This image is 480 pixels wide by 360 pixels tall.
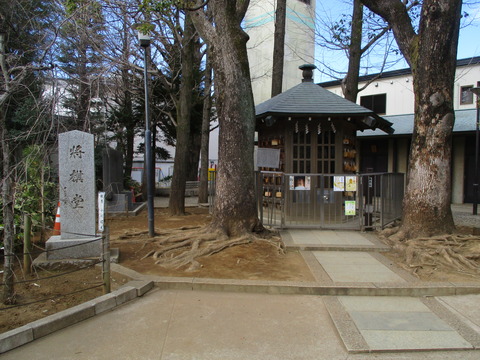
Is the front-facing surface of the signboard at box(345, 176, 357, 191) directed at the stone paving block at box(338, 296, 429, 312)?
yes

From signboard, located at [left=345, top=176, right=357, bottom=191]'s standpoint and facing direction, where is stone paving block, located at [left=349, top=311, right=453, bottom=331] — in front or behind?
in front

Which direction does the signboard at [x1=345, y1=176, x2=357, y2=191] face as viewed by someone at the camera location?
facing the viewer

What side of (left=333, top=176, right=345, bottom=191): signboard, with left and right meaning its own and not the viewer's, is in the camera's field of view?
front

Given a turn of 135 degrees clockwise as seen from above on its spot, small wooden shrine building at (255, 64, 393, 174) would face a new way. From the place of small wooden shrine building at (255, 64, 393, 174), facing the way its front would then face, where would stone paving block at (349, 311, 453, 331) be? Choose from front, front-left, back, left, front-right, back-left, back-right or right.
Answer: back-left

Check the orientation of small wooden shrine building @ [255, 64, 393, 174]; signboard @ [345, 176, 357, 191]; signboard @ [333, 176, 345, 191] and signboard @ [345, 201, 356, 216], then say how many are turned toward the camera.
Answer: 4

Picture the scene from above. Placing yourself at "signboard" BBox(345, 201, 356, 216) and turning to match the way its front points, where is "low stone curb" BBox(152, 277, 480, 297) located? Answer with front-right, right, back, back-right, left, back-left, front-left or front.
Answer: front

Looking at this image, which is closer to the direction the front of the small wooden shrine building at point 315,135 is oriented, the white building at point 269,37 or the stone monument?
the stone monument

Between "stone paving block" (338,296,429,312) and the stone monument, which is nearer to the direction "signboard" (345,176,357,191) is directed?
the stone paving block

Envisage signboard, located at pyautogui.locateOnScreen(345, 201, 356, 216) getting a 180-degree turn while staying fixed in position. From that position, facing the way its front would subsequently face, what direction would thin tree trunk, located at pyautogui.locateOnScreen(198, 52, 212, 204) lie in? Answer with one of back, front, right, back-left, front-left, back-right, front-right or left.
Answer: front-left

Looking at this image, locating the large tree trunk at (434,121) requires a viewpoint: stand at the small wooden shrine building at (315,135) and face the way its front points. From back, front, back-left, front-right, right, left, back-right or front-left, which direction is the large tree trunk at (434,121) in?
front-left

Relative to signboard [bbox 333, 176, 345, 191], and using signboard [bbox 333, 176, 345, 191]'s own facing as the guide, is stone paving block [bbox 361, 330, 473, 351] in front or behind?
in front

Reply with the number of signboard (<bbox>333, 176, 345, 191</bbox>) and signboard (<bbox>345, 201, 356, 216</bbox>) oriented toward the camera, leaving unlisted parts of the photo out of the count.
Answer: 2

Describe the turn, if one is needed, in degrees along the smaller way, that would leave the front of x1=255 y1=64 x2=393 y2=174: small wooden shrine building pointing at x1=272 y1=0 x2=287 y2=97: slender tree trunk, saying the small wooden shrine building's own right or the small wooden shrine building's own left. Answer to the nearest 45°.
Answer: approximately 180°
